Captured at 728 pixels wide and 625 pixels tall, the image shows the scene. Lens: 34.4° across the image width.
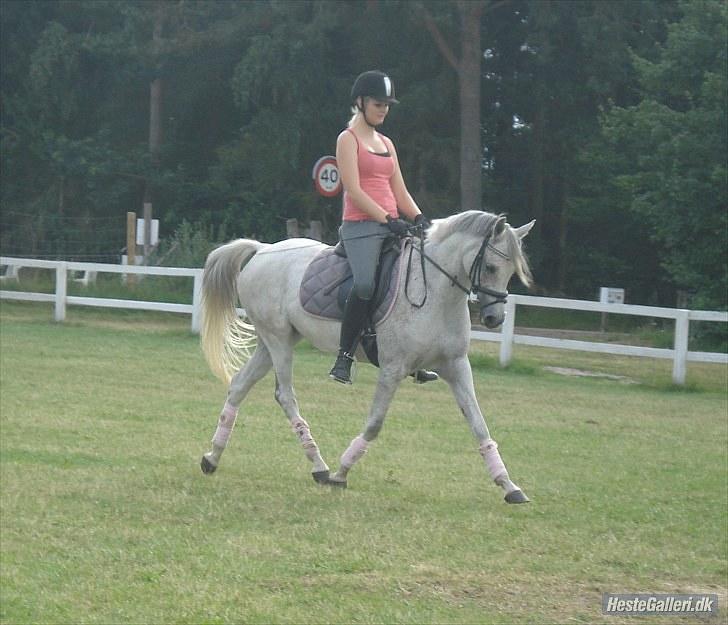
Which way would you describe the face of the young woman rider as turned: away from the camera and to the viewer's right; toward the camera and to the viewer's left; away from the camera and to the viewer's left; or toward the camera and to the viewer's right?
toward the camera and to the viewer's right

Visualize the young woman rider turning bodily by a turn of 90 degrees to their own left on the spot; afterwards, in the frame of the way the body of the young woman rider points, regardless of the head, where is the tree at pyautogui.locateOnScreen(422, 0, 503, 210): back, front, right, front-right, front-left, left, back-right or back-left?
front-left

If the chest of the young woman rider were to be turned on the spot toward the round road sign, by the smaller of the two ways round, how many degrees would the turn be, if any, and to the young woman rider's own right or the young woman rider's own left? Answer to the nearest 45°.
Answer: approximately 135° to the young woman rider's own left

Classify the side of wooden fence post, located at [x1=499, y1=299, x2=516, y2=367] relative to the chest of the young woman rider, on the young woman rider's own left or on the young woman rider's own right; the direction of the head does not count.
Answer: on the young woman rider's own left

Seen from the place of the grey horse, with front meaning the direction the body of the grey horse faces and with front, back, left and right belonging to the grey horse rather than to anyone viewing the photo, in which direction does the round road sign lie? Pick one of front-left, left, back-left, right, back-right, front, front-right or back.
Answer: back-left

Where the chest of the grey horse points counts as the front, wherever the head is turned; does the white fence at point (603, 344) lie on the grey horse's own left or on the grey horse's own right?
on the grey horse's own left

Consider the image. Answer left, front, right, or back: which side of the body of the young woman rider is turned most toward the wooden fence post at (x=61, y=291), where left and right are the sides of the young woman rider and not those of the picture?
back

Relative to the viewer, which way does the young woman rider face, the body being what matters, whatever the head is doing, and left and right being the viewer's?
facing the viewer and to the right of the viewer

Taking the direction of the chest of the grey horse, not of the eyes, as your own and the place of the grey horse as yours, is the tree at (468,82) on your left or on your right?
on your left
